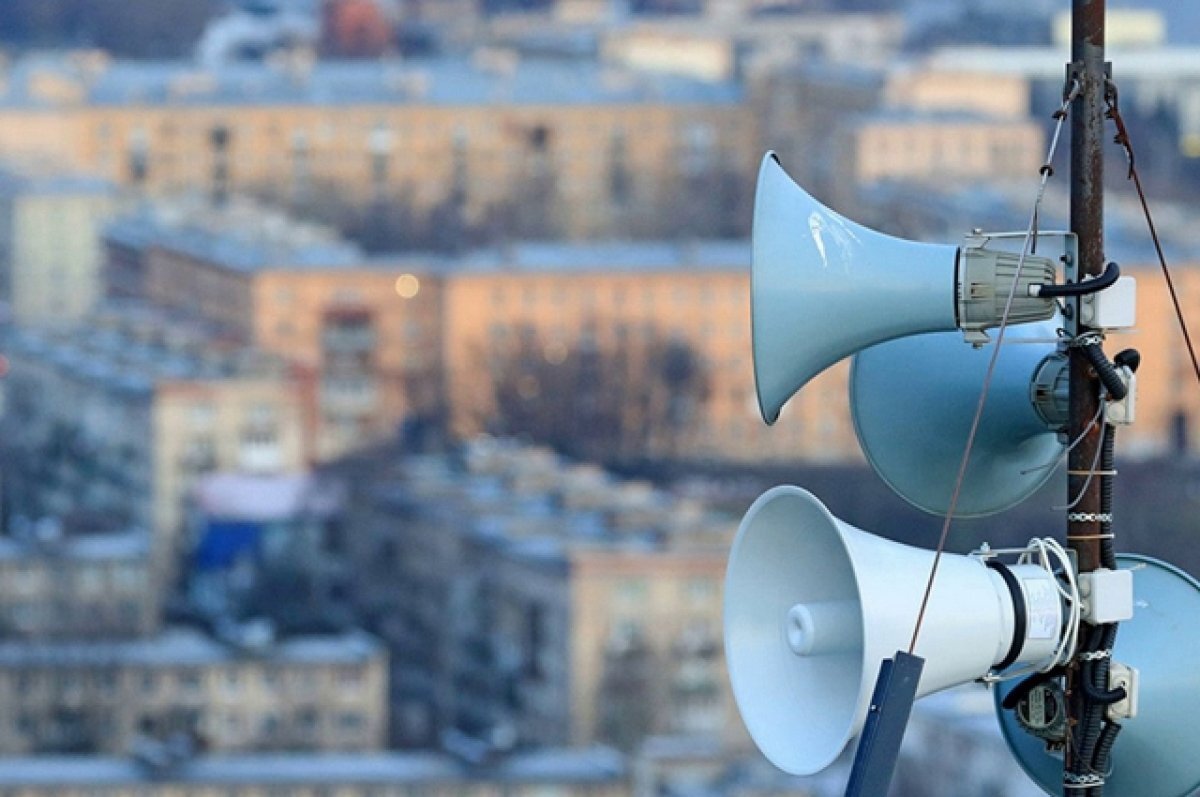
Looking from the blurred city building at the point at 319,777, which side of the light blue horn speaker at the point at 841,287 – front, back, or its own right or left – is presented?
right

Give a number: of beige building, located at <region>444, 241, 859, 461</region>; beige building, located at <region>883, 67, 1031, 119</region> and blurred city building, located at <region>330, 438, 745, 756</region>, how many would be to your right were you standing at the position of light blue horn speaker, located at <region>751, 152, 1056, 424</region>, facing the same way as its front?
3

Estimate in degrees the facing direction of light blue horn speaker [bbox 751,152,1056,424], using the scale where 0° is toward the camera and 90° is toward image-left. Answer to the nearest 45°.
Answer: approximately 90°

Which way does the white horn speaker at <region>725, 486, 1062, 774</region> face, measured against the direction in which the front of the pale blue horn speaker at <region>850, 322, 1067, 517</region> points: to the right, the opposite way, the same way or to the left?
to the left

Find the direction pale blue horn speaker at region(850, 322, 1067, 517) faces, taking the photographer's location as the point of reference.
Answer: facing away from the viewer and to the left of the viewer

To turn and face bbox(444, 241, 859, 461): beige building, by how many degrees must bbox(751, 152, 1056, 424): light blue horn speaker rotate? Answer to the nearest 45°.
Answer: approximately 90° to its right

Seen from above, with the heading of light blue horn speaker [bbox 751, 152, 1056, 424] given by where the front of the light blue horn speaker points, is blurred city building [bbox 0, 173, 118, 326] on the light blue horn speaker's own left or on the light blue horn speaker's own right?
on the light blue horn speaker's own right

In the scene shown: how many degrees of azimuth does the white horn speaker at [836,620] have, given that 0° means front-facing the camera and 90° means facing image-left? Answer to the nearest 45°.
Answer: approximately 45°
